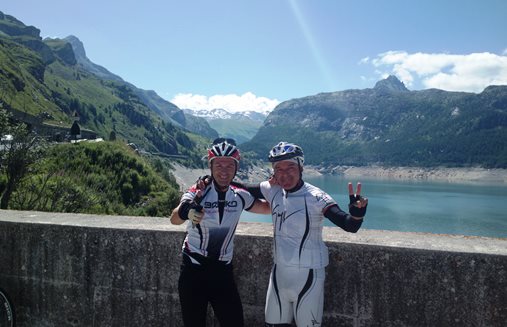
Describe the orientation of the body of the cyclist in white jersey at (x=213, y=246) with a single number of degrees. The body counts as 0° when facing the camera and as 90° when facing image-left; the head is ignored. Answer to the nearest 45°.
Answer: approximately 0°

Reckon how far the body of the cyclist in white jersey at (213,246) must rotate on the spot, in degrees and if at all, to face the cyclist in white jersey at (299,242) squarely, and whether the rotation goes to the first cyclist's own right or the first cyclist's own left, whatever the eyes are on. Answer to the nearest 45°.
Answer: approximately 90° to the first cyclist's own left
